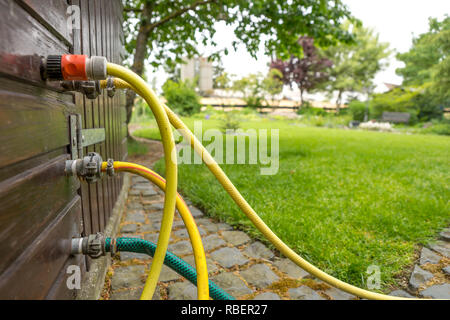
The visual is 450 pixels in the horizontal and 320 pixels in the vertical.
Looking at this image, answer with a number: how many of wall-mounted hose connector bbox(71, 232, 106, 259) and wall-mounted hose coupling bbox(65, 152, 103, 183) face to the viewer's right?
2

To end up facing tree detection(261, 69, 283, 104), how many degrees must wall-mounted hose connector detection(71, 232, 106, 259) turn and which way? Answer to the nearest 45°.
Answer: approximately 45° to its left

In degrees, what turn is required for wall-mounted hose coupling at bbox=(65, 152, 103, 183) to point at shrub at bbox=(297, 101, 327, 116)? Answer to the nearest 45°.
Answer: approximately 45° to its left

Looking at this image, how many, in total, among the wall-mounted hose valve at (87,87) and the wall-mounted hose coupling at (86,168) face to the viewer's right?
2

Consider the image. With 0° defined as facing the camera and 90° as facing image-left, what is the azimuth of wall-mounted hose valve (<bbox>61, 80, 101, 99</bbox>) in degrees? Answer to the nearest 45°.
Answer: approximately 270°

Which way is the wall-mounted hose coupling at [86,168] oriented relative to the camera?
to the viewer's right

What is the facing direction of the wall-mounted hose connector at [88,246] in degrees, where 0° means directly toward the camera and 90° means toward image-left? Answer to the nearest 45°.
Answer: approximately 270°

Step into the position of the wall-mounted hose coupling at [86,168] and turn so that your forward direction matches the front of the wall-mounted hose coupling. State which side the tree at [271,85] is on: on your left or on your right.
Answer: on your left
